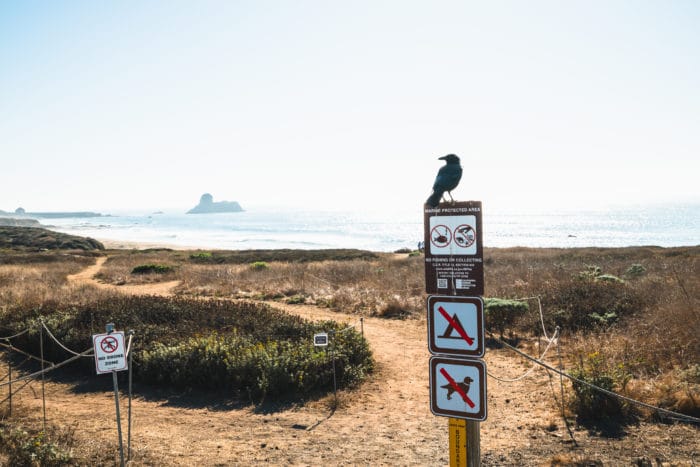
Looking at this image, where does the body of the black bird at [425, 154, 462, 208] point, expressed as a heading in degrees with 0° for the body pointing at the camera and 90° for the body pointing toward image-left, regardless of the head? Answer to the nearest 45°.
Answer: approximately 225°

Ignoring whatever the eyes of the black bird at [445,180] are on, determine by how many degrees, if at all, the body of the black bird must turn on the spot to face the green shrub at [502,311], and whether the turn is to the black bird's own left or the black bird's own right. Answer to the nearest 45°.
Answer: approximately 45° to the black bird's own left

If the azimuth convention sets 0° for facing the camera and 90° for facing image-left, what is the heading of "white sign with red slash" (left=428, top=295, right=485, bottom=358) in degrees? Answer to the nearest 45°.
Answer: approximately 0°

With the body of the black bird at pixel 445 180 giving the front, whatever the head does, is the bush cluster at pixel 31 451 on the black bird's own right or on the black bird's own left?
on the black bird's own left

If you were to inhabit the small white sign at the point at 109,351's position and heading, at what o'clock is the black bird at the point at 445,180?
The black bird is roughly at 11 o'clock from the small white sign.

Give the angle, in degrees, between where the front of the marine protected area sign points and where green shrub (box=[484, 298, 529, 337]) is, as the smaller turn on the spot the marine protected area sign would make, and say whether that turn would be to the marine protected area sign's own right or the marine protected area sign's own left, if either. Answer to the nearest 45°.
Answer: approximately 180°

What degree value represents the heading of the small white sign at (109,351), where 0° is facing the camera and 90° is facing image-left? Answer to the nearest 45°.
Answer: approximately 0°

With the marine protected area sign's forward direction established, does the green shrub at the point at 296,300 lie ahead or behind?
behind
